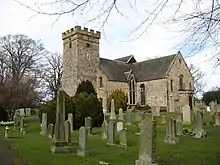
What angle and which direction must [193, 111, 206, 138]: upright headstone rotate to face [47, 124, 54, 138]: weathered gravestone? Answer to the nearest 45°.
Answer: approximately 90° to its right

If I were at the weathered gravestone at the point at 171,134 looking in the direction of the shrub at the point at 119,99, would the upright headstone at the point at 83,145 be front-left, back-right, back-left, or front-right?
back-left

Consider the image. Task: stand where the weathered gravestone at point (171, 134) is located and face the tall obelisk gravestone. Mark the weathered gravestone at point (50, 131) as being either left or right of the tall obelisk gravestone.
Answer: right

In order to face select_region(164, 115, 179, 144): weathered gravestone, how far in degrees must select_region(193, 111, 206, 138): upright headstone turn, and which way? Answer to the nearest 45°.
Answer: approximately 45° to its right

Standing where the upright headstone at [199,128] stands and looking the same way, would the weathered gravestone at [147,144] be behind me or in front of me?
in front

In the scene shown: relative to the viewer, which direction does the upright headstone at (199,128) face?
toward the camera

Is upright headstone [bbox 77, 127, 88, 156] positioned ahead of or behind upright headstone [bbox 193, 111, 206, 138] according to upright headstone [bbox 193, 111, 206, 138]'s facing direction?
ahead

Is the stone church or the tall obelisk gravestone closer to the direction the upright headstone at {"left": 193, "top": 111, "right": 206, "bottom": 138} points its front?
the tall obelisk gravestone

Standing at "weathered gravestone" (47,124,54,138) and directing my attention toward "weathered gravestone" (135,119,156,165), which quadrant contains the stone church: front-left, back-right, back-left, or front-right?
back-left

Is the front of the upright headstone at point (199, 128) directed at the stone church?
no

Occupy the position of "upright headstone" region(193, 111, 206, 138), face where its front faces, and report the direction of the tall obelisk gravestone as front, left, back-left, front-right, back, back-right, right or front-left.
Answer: front-right

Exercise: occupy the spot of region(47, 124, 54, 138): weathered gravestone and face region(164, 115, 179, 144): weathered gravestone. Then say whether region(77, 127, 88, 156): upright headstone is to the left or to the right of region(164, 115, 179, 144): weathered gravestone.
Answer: right

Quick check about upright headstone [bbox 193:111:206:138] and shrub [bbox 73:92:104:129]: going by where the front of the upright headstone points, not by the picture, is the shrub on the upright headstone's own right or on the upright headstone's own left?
on the upright headstone's own right
